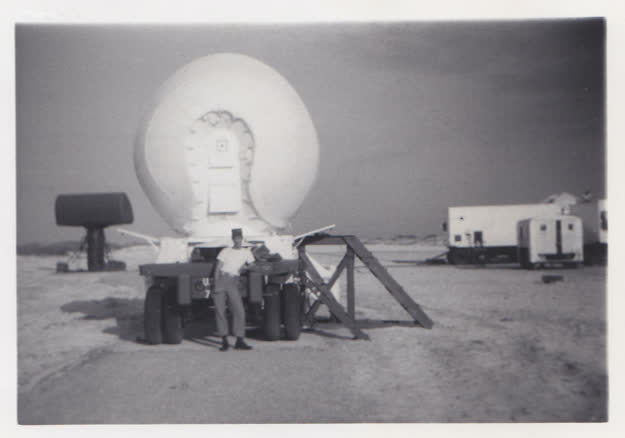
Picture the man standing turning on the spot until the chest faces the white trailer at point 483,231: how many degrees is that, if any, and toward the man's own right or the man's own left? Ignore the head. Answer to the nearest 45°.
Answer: approximately 135° to the man's own left

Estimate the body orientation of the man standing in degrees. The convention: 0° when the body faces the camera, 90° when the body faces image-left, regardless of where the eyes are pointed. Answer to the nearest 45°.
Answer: approximately 0°

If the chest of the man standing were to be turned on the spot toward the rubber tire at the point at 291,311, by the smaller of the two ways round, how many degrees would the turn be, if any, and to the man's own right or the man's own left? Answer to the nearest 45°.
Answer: approximately 135° to the man's own left

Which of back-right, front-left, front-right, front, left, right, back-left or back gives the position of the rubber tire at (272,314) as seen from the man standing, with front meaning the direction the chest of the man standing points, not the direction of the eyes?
back-left

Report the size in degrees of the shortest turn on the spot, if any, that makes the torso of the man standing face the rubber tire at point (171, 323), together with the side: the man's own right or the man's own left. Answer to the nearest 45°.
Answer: approximately 135° to the man's own right

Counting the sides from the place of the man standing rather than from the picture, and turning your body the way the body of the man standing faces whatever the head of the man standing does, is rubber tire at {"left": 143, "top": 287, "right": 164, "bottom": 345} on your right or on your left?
on your right

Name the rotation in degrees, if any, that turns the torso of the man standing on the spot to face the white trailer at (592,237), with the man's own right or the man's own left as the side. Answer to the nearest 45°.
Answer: approximately 135° to the man's own left
